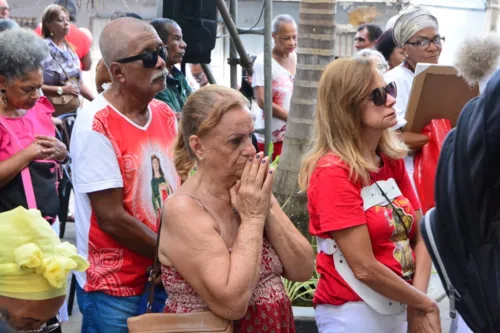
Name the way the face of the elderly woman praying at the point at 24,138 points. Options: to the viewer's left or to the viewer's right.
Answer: to the viewer's right

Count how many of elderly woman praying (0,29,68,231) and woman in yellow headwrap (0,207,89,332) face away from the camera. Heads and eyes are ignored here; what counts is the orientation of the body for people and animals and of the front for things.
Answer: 0

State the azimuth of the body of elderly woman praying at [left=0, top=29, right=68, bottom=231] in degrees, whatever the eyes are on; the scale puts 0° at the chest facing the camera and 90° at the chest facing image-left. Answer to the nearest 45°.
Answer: approximately 315°

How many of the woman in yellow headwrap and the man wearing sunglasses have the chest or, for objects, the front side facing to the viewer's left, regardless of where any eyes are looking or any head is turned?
0

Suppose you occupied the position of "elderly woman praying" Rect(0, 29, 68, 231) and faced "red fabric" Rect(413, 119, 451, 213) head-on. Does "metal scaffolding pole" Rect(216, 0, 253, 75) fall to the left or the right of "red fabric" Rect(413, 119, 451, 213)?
left
